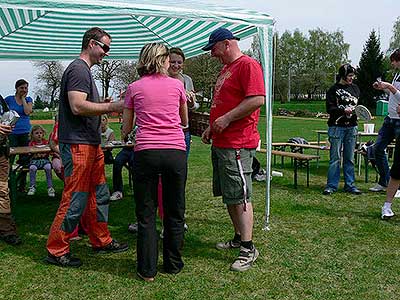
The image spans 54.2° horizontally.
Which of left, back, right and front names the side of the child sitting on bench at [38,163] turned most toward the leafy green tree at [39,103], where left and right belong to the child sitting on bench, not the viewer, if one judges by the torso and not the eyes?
back

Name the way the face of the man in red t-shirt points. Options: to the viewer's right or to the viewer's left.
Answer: to the viewer's left

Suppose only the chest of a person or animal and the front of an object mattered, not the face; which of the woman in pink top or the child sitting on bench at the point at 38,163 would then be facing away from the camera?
the woman in pink top

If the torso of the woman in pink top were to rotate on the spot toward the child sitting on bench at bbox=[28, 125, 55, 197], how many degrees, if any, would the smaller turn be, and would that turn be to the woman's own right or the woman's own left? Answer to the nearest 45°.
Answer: approximately 45° to the woman's own left

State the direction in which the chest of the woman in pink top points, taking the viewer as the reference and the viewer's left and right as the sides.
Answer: facing away from the viewer

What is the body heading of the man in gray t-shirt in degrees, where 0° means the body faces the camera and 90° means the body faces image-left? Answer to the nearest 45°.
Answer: approximately 270°

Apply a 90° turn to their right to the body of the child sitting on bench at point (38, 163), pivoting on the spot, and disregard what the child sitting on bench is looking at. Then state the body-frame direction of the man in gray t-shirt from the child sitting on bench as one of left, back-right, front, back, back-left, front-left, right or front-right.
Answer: left

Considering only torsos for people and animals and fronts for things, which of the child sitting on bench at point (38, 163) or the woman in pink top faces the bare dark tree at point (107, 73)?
the woman in pink top

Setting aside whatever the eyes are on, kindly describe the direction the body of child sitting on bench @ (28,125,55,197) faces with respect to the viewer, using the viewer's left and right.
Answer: facing the viewer

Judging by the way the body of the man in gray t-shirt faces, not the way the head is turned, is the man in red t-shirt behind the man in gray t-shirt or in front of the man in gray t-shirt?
in front

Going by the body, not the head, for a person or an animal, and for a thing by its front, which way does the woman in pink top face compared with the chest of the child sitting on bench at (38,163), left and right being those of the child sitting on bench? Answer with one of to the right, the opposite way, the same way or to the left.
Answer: the opposite way

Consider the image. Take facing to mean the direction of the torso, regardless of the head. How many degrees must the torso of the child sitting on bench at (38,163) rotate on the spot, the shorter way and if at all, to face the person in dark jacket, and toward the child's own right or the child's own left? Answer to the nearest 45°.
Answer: approximately 90° to the child's own left

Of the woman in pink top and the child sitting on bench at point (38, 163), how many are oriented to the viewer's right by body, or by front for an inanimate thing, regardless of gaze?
0

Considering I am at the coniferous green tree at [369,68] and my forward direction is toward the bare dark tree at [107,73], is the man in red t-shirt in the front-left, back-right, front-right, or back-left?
front-left

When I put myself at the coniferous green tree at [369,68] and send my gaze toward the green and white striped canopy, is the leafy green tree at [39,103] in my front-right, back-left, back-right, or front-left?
front-right

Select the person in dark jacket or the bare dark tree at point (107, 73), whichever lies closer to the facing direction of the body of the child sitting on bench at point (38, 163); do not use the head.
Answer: the person in dark jacket

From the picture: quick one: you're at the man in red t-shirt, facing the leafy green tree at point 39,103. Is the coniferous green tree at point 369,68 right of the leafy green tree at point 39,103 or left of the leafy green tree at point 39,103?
right

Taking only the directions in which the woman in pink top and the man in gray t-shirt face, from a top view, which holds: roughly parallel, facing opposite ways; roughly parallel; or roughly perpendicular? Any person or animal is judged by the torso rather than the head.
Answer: roughly perpendicular
